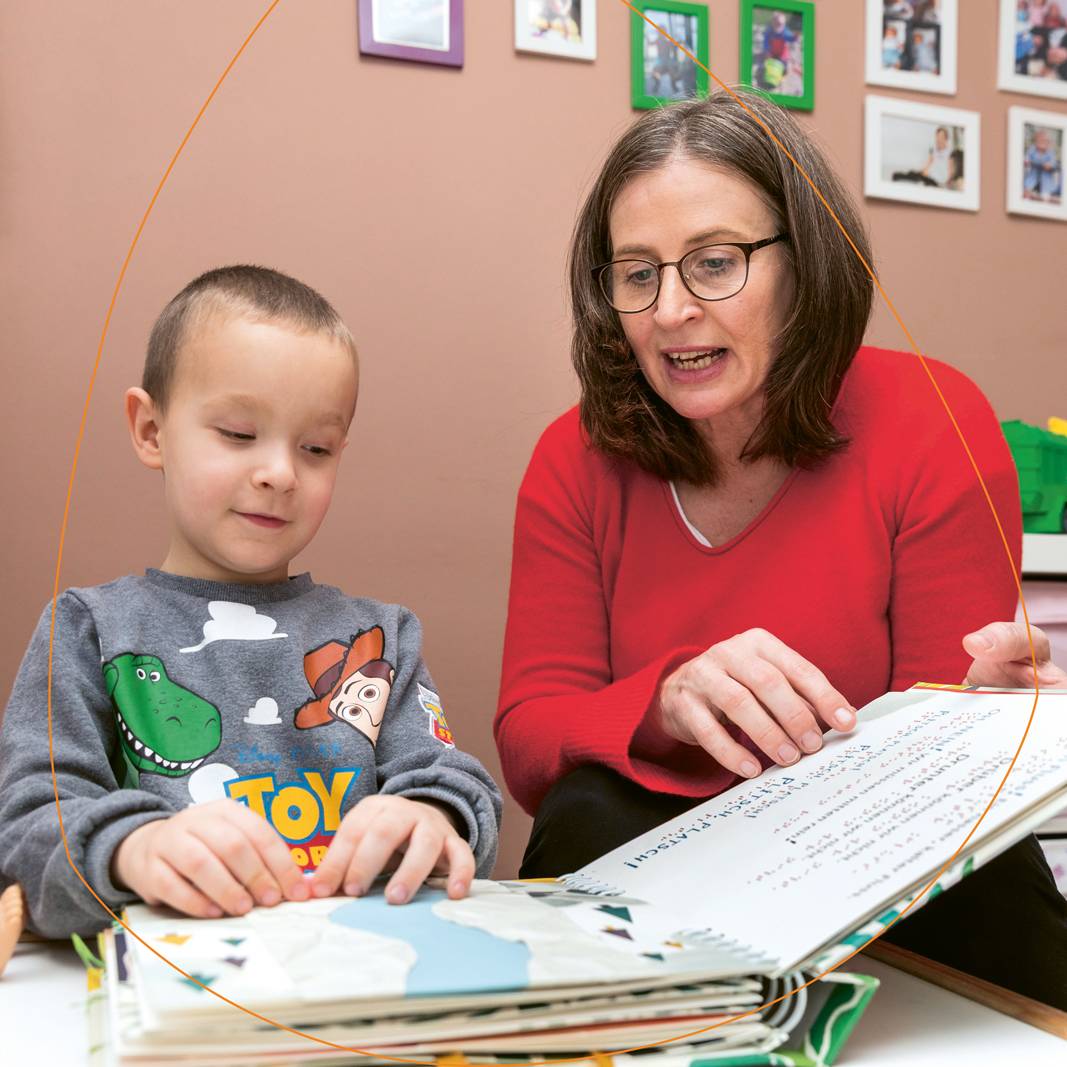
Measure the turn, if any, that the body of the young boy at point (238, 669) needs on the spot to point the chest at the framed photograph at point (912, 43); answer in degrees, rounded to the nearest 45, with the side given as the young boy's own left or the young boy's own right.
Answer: approximately 135° to the young boy's own left

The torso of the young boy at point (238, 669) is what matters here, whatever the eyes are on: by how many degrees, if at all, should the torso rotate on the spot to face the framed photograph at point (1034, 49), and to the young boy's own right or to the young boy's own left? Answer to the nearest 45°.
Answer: approximately 135° to the young boy's own left

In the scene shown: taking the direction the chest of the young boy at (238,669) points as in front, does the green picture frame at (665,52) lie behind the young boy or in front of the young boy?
behind

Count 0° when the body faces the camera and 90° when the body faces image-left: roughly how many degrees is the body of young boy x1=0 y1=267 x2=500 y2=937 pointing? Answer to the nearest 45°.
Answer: approximately 0°

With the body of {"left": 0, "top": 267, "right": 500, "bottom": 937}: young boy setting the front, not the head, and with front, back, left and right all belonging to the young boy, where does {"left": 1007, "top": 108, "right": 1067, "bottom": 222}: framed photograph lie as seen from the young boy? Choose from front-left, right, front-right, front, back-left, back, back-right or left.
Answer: back-left

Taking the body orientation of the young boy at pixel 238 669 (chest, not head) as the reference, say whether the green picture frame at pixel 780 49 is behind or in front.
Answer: behind
